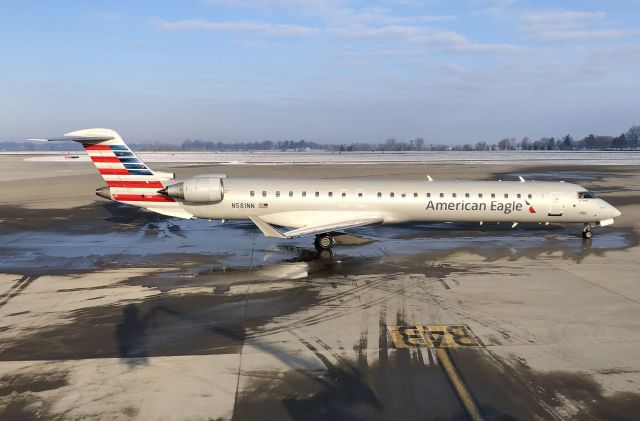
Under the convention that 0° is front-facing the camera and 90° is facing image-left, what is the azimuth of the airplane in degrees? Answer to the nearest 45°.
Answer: approximately 270°
